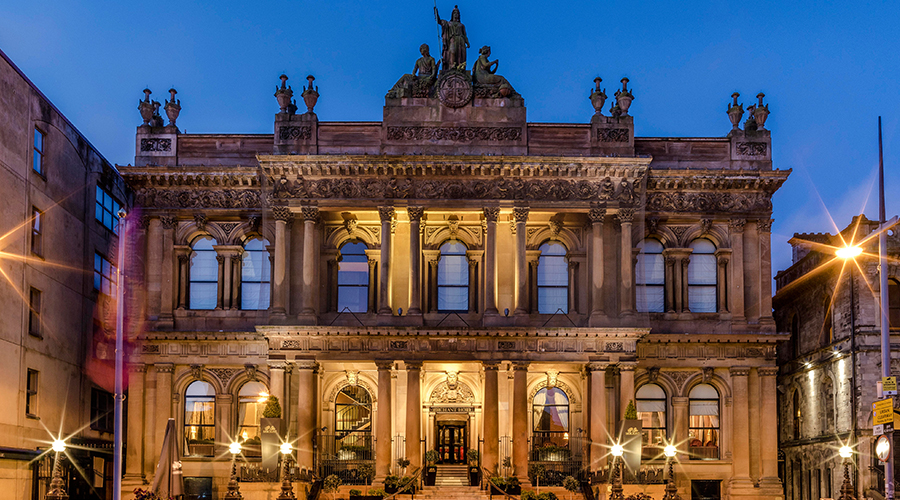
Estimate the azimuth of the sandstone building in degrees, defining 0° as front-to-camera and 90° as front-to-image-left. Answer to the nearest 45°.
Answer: approximately 0°

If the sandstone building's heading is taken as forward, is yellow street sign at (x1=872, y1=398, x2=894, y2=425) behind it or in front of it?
in front
